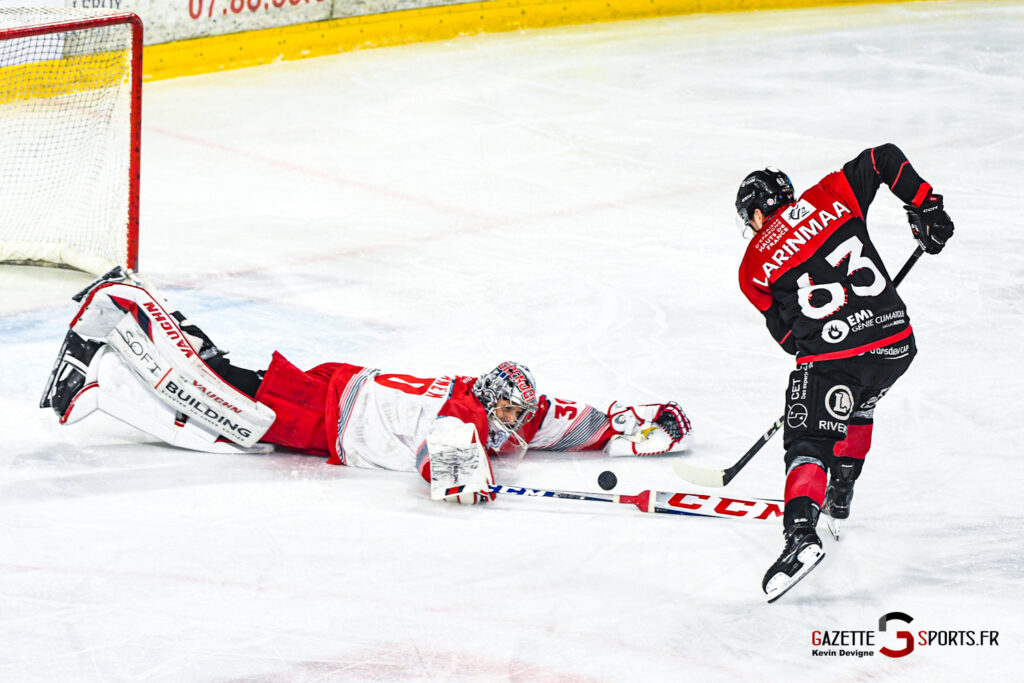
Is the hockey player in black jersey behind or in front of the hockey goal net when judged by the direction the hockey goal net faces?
in front

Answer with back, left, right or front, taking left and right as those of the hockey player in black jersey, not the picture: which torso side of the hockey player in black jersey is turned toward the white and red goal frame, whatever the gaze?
front

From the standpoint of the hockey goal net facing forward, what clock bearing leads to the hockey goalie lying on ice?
The hockey goalie lying on ice is roughly at 1 o'clock from the hockey goal net.

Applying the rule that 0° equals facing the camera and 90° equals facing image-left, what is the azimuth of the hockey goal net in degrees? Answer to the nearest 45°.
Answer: approximately 315°

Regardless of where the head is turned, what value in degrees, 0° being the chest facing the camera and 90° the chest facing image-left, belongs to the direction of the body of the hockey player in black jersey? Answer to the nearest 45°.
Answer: approximately 135°

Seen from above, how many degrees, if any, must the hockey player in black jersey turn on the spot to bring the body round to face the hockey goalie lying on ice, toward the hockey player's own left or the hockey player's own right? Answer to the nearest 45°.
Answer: approximately 45° to the hockey player's own left

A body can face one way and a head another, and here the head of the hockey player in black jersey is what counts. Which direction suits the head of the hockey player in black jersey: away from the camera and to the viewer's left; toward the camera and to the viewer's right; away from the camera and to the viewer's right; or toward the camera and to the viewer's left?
away from the camera and to the viewer's left

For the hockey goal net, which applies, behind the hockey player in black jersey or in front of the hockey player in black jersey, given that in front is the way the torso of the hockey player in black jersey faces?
in front
